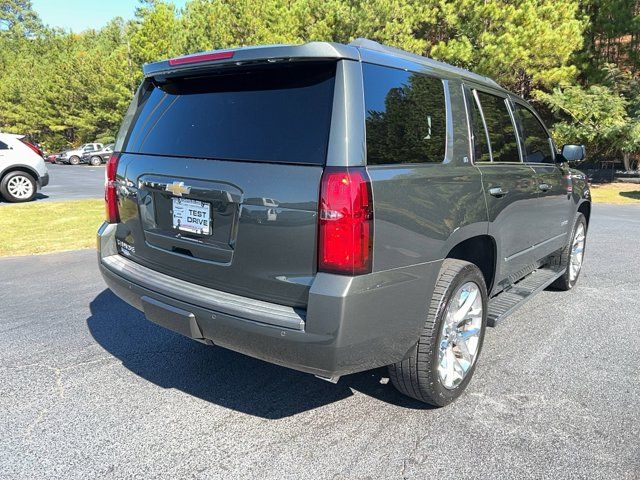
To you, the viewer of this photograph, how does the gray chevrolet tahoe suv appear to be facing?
facing away from the viewer and to the right of the viewer

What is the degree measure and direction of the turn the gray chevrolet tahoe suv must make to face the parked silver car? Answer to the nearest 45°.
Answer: approximately 90° to its left

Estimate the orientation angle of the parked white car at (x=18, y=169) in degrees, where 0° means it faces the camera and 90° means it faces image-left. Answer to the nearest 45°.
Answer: approximately 90°

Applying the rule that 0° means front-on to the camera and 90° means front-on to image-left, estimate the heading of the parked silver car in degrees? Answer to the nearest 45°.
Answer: approximately 45°
